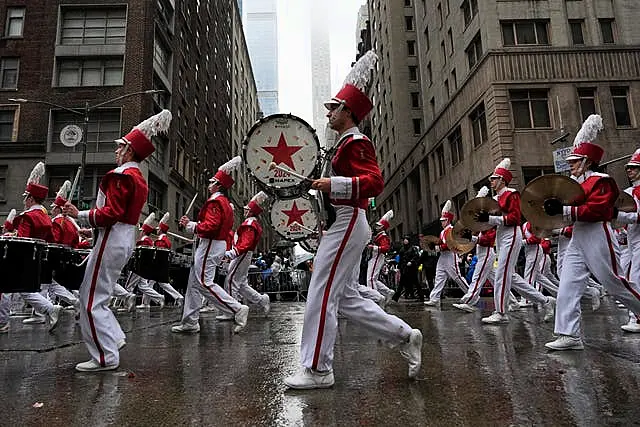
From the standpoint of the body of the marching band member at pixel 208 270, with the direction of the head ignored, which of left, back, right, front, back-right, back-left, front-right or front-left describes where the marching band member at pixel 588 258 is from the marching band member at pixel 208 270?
back-left

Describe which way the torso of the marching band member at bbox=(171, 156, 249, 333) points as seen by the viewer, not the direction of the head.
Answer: to the viewer's left

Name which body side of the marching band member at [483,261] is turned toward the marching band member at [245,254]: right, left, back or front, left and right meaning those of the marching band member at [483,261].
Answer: front

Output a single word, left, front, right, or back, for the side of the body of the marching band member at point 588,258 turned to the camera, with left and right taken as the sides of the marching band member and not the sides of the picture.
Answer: left

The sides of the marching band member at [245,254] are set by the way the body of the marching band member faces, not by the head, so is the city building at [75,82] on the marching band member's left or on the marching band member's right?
on the marching band member's right

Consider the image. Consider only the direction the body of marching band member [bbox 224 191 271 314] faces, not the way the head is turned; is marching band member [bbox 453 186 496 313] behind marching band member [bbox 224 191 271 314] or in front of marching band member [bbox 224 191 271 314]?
behind

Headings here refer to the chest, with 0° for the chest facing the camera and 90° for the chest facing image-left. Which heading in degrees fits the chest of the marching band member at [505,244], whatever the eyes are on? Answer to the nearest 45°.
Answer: approximately 90°

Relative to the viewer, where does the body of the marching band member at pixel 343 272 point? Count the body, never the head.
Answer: to the viewer's left

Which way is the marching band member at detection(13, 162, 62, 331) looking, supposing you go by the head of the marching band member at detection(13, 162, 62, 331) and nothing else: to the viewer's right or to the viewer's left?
to the viewer's left

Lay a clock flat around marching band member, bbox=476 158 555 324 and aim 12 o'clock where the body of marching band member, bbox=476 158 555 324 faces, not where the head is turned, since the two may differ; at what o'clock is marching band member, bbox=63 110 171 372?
marching band member, bbox=63 110 171 372 is roughly at 10 o'clock from marching band member, bbox=476 158 555 324.

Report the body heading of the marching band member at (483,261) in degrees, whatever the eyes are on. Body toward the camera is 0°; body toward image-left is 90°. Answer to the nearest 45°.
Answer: approximately 90°

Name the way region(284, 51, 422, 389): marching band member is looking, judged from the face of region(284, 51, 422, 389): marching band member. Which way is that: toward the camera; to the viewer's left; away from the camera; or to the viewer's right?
to the viewer's left

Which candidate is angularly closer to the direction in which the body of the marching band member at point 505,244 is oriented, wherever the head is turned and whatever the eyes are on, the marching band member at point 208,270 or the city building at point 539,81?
the marching band member
